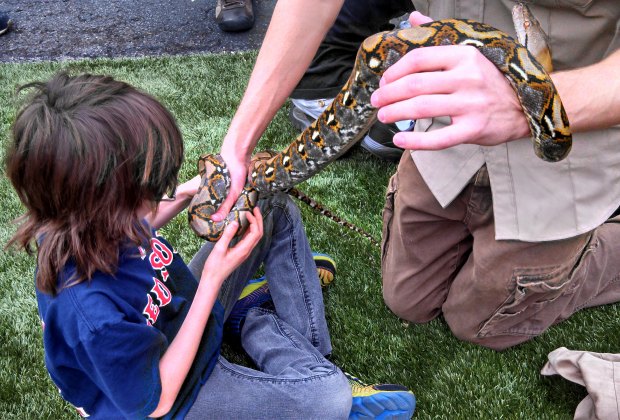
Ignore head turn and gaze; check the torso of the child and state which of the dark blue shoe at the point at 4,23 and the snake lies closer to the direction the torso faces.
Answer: the snake

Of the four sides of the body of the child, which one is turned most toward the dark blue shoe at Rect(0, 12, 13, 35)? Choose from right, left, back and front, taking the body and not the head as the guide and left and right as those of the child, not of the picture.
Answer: left

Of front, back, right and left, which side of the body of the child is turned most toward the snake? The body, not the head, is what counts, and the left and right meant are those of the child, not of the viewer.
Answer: front

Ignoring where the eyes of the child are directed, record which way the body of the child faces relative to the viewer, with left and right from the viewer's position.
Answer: facing to the right of the viewer

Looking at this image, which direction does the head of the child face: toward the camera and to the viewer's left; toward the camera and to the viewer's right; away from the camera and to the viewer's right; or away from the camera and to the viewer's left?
away from the camera and to the viewer's right
